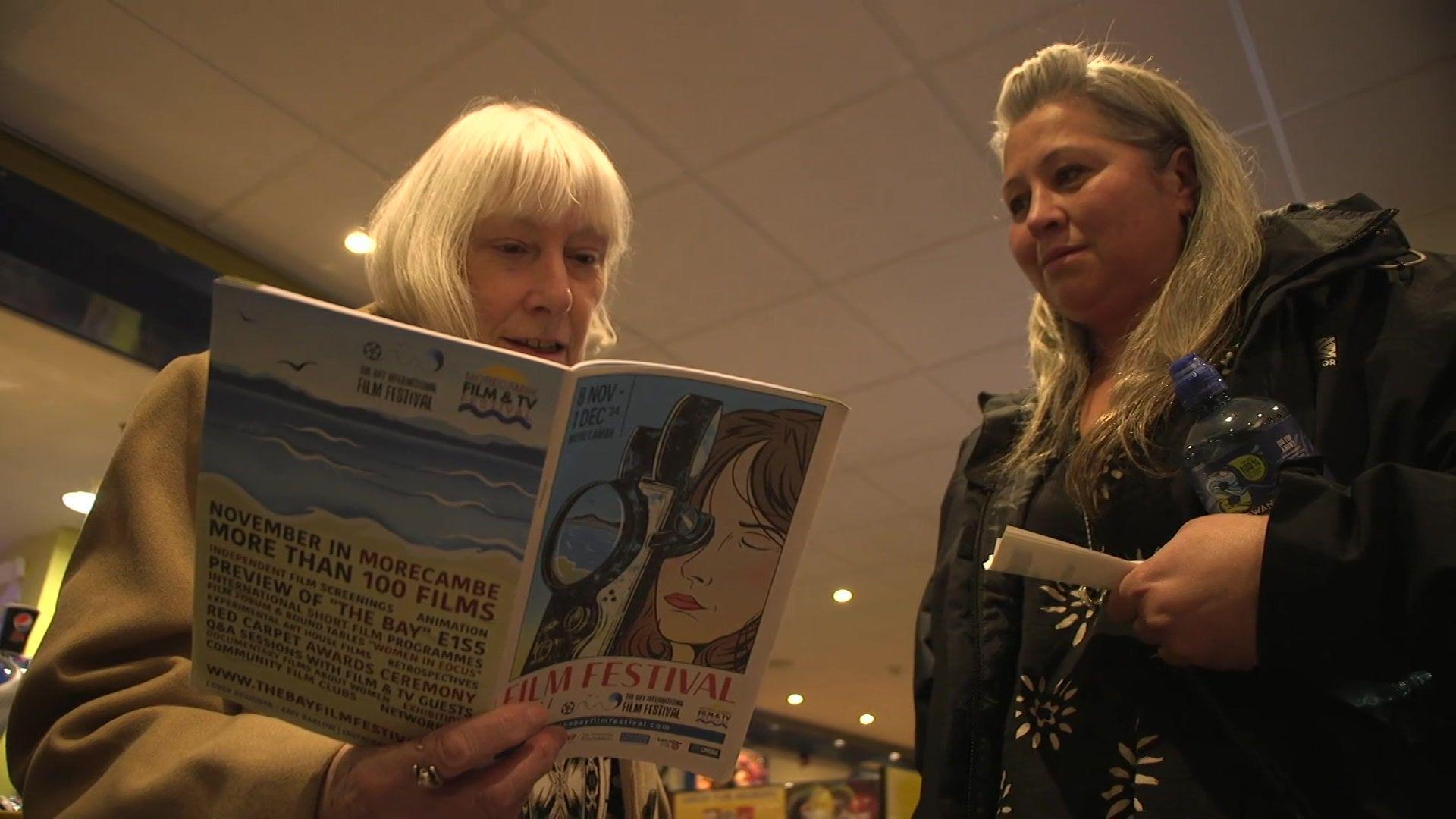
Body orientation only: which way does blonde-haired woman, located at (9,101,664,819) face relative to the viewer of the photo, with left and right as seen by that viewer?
facing the viewer and to the right of the viewer

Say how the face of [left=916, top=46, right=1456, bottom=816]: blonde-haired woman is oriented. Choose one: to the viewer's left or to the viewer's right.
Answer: to the viewer's left

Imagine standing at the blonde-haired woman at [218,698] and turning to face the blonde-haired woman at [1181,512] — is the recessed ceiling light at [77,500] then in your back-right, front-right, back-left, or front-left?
back-left

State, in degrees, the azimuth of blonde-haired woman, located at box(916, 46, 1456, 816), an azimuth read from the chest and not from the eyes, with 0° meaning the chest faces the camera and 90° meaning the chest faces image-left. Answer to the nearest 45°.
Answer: approximately 45°

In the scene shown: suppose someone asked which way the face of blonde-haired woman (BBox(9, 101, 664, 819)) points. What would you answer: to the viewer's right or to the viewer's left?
to the viewer's right

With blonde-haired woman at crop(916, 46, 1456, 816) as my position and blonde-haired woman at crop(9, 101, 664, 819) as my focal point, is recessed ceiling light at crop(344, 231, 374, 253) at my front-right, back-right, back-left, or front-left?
front-right

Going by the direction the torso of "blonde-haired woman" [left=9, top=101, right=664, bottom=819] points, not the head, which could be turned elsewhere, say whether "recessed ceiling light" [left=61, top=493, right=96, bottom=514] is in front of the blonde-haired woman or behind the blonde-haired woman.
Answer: behind

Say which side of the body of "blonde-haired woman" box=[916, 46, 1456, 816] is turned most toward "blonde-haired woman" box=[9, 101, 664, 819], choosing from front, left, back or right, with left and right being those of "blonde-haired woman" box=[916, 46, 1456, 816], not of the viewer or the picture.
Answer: front

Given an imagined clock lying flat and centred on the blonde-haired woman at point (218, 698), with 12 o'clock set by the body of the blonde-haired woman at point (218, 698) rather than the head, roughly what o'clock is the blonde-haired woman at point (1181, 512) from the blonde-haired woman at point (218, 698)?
the blonde-haired woman at point (1181, 512) is roughly at 11 o'clock from the blonde-haired woman at point (218, 698).

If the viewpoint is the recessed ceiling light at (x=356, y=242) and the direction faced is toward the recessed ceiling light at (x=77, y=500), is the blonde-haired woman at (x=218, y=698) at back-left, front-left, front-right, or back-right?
back-left

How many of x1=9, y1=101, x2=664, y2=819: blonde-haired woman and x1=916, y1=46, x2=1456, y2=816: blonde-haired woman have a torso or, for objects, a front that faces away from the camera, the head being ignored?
0

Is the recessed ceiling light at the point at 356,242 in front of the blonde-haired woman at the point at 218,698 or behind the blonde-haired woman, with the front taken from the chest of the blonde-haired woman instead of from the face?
behind

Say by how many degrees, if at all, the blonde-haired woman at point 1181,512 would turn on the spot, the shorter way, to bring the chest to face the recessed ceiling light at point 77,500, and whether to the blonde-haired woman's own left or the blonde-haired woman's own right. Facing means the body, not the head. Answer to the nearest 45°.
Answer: approximately 90° to the blonde-haired woman's own right
